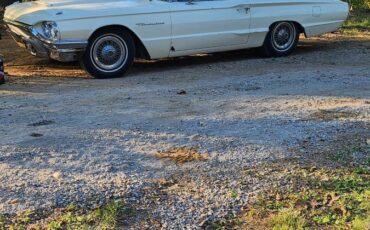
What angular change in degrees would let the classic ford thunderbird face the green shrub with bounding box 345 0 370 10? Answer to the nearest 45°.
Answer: approximately 180°

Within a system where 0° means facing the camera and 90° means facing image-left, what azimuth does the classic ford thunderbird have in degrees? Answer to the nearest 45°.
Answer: approximately 45°
